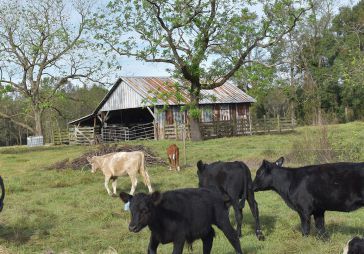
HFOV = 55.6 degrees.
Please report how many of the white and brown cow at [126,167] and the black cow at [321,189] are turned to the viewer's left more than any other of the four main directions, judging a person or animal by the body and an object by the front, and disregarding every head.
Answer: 2

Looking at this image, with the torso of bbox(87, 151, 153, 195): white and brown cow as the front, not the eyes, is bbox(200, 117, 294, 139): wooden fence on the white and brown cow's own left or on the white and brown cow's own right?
on the white and brown cow's own right

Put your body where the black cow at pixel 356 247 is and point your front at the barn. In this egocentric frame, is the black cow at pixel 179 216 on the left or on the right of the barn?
left

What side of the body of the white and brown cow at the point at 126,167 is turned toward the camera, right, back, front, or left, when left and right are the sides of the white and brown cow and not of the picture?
left

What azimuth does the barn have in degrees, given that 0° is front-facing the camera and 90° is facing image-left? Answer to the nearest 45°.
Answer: approximately 45°

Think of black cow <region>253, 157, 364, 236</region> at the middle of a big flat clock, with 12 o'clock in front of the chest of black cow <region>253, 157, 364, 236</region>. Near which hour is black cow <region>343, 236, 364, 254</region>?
black cow <region>343, 236, 364, 254</region> is roughly at 9 o'clock from black cow <region>253, 157, 364, 236</region>.

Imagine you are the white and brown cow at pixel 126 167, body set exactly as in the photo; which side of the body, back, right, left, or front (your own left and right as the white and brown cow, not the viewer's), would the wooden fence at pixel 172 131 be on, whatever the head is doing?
right

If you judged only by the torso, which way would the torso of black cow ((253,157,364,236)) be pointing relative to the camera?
to the viewer's left

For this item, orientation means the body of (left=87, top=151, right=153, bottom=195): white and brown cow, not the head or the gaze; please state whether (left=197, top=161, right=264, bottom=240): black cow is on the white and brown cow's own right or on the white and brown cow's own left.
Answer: on the white and brown cow's own left
